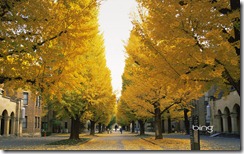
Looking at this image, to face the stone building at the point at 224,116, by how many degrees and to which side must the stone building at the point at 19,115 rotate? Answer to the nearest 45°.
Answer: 0° — it already faces it

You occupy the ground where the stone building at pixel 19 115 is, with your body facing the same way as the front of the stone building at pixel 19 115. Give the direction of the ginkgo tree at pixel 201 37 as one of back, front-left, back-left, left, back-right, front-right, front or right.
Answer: front-right

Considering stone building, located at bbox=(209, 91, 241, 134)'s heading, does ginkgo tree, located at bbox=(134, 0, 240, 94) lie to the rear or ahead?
ahead

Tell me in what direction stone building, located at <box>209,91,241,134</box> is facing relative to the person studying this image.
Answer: facing the viewer and to the left of the viewer

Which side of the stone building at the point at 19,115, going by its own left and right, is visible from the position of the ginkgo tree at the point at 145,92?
front

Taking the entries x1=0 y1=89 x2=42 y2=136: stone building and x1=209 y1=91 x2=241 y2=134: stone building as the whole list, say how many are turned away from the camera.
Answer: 0

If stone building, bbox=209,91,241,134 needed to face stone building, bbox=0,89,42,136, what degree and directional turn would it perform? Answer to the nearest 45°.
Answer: approximately 45° to its right

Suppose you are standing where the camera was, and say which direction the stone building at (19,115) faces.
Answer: facing the viewer and to the right of the viewer

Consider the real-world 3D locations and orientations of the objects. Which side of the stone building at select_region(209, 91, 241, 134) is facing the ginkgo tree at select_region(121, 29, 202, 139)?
front

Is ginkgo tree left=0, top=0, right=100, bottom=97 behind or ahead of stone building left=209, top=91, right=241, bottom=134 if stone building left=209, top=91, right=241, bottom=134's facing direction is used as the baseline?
ahead
